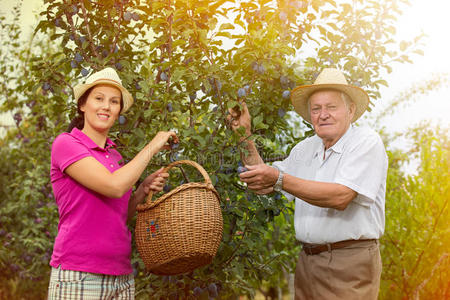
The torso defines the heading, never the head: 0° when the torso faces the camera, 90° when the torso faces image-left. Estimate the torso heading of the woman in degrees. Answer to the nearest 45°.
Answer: approximately 315°

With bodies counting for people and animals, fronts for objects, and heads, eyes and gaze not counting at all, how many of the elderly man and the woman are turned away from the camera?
0

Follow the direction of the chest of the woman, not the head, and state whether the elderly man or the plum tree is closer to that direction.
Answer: the elderly man

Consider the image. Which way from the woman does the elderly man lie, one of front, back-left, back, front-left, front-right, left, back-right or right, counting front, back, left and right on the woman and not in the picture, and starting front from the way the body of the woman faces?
front-left

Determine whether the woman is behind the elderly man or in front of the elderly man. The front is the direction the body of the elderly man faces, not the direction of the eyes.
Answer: in front

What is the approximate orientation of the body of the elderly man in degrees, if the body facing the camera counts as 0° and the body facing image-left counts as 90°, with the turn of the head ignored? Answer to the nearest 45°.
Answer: approximately 45°

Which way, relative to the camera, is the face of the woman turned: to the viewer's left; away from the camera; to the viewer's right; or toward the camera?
toward the camera
